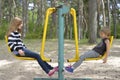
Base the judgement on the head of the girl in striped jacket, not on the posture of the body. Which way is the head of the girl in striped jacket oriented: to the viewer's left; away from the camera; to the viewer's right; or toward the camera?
to the viewer's right

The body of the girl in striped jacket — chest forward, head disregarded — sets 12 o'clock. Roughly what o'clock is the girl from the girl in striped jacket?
The girl is roughly at 12 o'clock from the girl in striped jacket.

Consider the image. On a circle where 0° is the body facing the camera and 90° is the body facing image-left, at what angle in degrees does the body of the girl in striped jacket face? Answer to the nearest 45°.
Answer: approximately 270°
